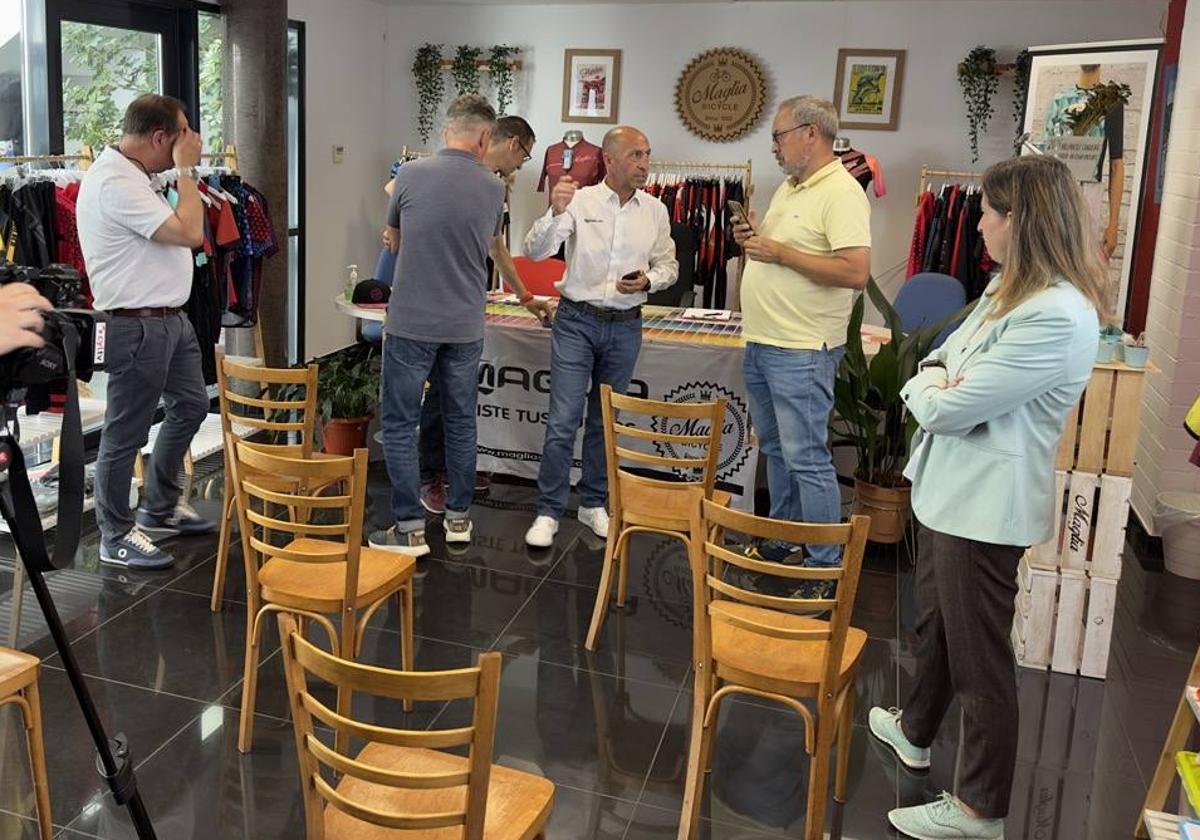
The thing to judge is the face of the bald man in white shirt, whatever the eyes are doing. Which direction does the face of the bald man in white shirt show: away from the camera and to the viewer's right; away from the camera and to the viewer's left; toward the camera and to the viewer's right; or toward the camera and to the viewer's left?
toward the camera and to the viewer's right

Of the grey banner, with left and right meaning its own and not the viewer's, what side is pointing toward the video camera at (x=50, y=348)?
front

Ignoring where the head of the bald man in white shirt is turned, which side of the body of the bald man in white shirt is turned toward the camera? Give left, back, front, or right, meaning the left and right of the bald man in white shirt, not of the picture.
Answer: front

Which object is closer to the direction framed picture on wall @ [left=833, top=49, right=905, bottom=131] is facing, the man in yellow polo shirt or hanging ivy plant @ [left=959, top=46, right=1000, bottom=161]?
the man in yellow polo shirt

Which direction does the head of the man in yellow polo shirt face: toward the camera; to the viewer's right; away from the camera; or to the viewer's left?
to the viewer's left

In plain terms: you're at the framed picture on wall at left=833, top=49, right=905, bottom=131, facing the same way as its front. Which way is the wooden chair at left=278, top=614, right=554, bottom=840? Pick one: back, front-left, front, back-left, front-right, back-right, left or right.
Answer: front

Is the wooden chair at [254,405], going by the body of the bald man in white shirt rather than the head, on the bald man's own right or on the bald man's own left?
on the bald man's own right

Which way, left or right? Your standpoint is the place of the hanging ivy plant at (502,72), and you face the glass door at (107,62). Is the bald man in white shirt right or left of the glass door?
left

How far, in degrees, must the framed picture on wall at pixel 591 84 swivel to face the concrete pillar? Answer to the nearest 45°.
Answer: approximately 45° to its right

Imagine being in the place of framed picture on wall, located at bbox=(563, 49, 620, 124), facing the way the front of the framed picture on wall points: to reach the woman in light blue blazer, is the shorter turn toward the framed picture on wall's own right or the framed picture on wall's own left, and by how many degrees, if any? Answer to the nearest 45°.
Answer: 0° — it already faces them

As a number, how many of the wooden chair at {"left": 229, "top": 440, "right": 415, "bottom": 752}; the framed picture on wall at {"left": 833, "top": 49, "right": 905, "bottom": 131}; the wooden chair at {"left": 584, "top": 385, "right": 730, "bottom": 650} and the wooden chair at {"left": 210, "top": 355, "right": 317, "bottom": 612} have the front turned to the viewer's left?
0

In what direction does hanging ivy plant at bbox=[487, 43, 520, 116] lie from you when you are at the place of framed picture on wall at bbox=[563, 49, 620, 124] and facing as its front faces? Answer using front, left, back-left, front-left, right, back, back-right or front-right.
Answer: right

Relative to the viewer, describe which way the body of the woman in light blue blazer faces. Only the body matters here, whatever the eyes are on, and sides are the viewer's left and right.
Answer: facing to the left of the viewer
